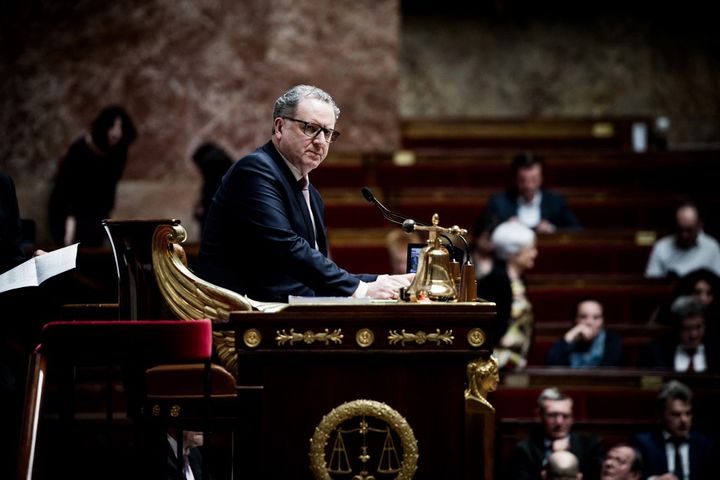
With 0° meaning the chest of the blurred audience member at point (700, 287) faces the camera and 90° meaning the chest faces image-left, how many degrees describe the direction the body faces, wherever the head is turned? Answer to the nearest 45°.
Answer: approximately 0°

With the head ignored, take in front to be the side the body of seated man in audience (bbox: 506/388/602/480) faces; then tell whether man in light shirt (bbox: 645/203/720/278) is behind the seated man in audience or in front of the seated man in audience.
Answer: behind

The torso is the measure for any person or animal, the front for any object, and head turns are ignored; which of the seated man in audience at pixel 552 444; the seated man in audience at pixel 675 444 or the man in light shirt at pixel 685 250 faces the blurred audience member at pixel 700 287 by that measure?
the man in light shirt

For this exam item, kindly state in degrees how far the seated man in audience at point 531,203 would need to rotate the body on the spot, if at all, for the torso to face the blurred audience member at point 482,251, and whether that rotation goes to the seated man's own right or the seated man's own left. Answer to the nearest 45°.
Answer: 0° — they already face them

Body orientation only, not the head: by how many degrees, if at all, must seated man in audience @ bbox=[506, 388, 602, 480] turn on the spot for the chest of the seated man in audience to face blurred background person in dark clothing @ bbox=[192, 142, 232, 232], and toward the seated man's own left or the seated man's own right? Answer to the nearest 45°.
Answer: approximately 135° to the seated man's own right
